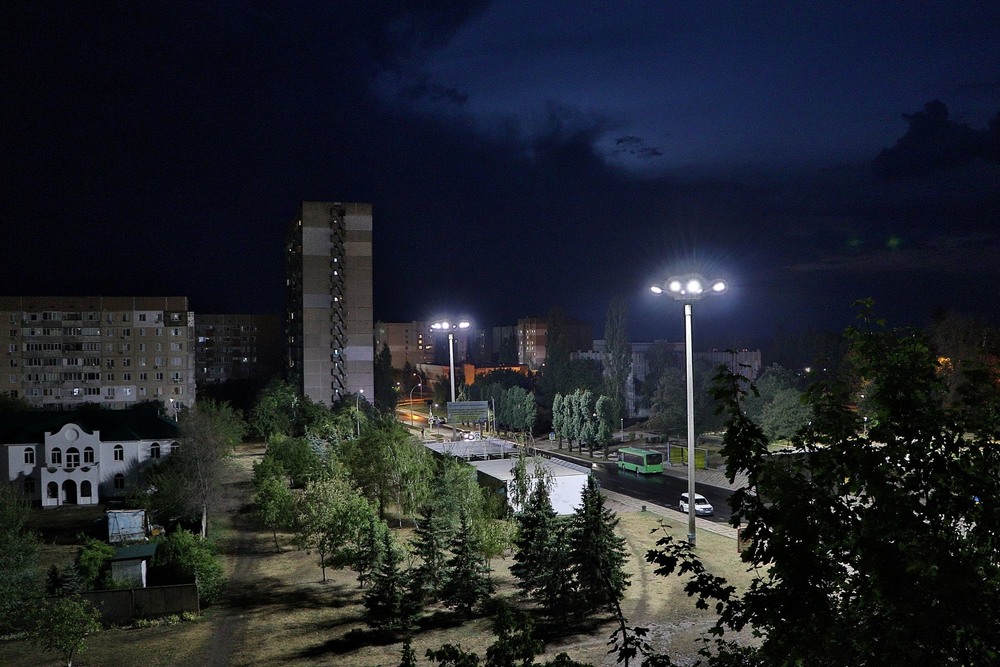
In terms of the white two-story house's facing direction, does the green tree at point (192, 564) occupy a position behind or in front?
in front

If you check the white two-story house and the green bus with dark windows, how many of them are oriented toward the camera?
1

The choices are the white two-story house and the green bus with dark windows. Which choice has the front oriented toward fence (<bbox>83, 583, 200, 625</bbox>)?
the white two-story house

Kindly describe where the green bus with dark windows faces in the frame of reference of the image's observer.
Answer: facing away from the viewer and to the left of the viewer

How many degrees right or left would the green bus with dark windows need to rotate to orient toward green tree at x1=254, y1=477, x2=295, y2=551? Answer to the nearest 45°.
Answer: approximately 90° to its left

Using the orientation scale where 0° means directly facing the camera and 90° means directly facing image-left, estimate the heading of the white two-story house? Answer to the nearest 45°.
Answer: approximately 0°

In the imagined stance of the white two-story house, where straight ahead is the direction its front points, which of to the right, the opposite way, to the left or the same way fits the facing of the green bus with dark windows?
the opposite way

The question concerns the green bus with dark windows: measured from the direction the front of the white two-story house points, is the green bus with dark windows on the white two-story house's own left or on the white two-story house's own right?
on the white two-story house's own left

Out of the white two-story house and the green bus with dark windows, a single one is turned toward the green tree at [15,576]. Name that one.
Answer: the white two-story house

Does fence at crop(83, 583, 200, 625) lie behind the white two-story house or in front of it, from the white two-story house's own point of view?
in front
